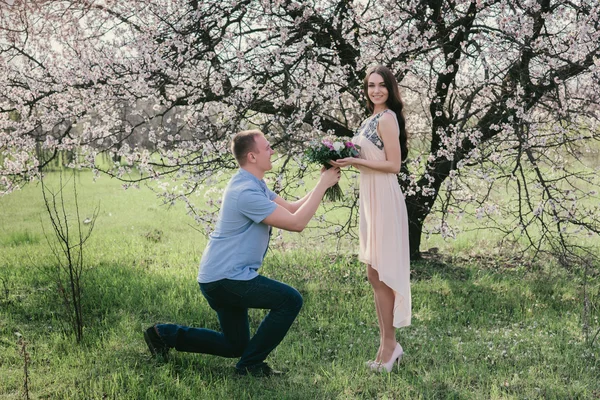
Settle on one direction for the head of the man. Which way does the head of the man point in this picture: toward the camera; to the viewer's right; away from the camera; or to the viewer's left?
to the viewer's right

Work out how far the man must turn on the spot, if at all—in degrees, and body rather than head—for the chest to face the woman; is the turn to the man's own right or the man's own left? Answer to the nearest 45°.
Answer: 0° — they already face them

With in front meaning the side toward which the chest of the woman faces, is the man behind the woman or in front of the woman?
in front

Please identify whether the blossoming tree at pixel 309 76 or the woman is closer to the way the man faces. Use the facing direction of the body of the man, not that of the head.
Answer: the woman

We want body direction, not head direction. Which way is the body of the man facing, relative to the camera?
to the viewer's right

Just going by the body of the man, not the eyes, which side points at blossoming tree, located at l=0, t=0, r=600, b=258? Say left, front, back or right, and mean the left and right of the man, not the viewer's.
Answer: left

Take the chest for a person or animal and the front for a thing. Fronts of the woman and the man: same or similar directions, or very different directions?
very different directions

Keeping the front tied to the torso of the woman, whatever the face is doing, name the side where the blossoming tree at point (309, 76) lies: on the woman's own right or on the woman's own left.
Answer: on the woman's own right

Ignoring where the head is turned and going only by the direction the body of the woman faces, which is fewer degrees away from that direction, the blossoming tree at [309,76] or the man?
the man
